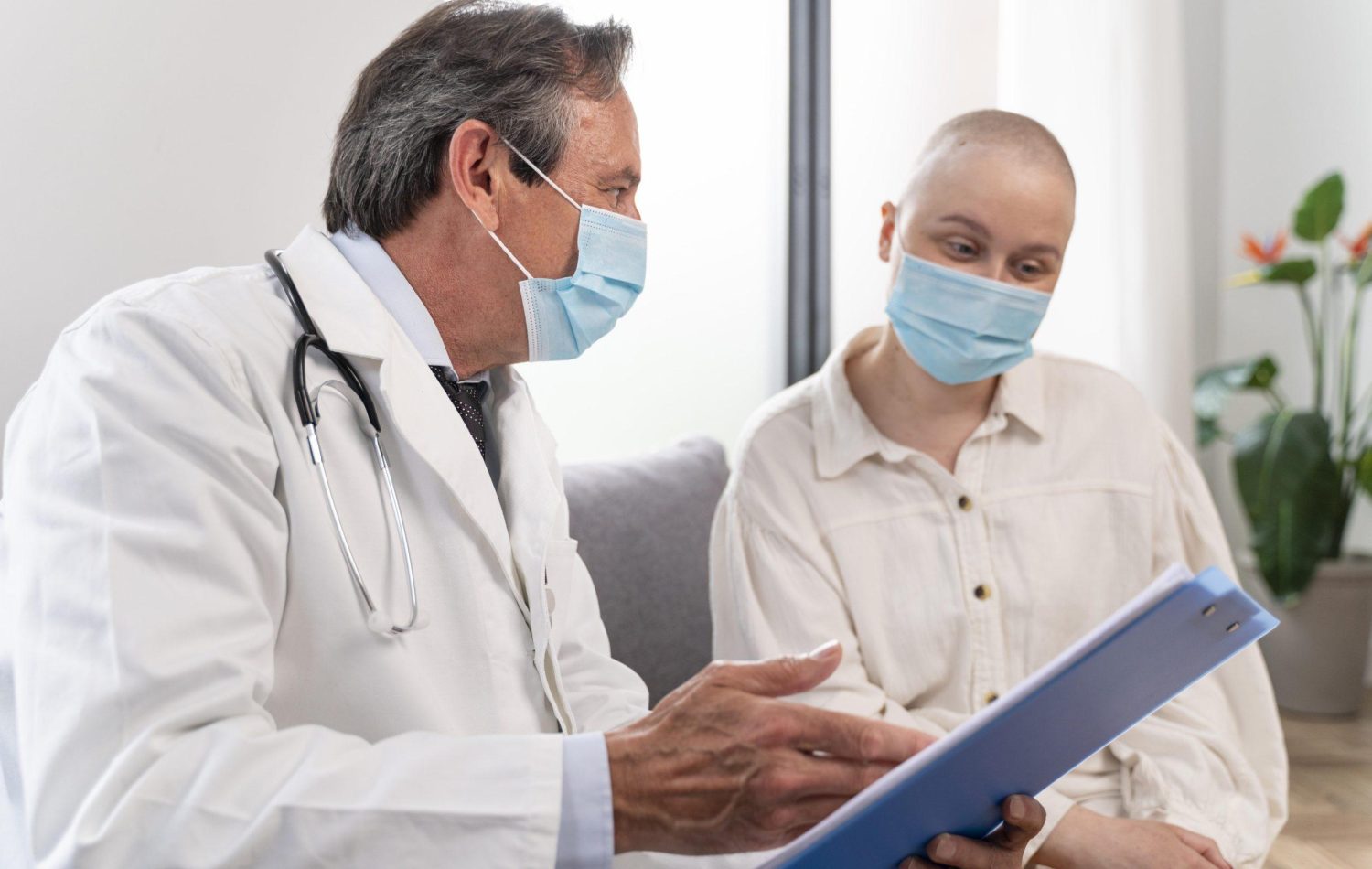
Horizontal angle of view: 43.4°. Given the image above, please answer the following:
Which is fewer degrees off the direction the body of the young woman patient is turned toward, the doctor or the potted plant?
the doctor

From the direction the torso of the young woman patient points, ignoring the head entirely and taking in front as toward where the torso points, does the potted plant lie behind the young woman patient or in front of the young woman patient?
behind

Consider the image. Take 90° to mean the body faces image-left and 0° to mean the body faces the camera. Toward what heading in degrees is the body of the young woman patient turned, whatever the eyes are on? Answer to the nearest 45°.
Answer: approximately 0°

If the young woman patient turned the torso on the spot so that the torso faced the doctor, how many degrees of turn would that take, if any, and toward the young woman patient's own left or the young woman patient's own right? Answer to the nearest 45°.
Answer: approximately 45° to the young woman patient's own right

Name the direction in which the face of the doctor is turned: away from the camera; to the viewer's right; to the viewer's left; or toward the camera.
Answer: to the viewer's right
